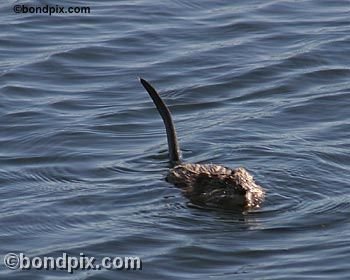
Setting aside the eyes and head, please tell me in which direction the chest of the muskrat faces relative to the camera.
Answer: to the viewer's right
